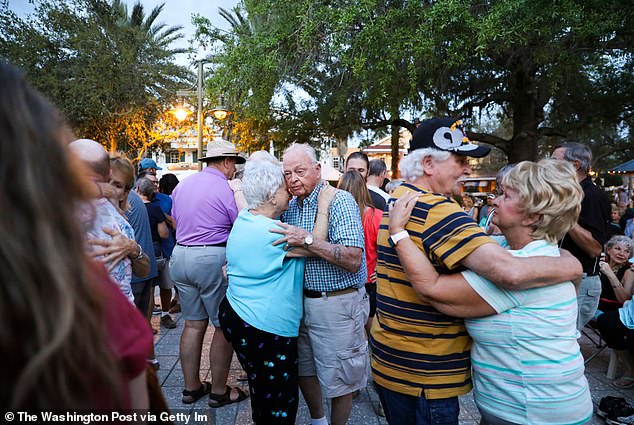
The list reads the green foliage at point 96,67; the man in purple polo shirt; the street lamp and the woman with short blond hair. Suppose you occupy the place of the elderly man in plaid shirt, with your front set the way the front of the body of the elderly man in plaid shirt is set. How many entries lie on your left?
1

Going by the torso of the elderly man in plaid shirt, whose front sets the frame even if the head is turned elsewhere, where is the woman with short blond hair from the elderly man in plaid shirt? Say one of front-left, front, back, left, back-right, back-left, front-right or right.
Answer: left

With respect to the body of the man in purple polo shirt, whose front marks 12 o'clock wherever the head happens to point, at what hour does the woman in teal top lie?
The woman in teal top is roughly at 4 o'clock from the man in purple polo shirt.

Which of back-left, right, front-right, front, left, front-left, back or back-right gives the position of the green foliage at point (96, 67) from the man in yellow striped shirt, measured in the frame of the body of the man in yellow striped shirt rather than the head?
back-left

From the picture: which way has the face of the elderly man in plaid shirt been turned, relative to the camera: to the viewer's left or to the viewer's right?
to the viewer's left

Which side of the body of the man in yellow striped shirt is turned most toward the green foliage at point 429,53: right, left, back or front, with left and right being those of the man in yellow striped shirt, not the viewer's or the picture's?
left

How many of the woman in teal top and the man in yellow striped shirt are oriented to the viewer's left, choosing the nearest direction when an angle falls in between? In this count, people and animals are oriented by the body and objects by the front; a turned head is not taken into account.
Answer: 0

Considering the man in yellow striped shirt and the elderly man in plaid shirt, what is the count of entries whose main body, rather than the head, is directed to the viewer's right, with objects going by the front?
1

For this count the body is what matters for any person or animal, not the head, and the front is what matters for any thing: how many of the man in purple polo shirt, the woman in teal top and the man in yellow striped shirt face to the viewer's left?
0

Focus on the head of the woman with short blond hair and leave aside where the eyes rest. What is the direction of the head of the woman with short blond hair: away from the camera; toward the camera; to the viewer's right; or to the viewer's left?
to the viewer's left

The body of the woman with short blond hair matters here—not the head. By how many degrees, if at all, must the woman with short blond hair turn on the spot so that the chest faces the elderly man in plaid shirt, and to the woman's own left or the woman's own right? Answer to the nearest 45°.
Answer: approximately 45° to the woman's own right

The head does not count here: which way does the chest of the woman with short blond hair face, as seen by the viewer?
to the viewer's left

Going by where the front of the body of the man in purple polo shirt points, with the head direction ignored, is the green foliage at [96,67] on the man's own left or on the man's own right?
on the man's own left

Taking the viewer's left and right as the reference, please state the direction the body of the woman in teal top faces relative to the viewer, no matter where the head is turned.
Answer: facing away from the viewer and to the right of the viewer

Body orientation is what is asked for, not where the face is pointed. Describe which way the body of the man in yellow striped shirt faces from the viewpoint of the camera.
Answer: to the viewer's right

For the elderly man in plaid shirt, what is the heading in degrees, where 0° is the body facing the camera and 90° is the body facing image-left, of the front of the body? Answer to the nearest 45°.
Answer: approximately 45°

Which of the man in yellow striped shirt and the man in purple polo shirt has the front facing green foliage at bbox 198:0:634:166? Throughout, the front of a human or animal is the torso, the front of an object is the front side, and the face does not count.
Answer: the man in purple polo shirt

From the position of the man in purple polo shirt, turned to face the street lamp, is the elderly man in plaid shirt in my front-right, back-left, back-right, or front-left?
back-right
